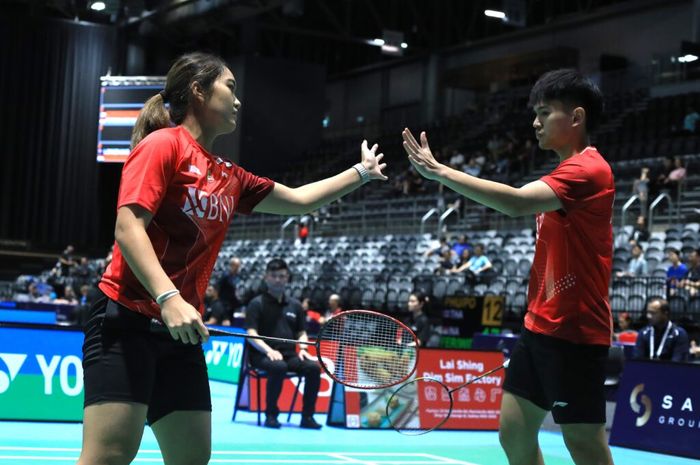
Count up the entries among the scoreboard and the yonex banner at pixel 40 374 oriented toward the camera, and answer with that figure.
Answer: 2

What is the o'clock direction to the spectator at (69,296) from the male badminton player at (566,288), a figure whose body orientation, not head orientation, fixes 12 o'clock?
The spectator is roughly at 2 o'clock from the male badminton player.

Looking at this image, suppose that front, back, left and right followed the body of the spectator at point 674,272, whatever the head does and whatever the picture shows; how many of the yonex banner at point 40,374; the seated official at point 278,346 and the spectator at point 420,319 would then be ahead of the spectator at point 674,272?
3

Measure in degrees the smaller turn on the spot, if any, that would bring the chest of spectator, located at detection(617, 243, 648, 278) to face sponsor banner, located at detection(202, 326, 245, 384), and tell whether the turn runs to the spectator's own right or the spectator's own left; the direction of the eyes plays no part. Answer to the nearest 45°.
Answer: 0° — they already face it

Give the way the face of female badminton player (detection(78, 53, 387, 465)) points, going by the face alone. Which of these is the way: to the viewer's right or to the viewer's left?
to the viewer's right

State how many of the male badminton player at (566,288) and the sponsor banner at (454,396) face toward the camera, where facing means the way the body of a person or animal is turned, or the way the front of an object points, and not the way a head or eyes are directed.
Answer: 1

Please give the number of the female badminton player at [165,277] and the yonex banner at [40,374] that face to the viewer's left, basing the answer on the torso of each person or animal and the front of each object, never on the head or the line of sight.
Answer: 0

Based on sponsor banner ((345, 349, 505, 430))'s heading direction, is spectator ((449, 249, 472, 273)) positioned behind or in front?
behind

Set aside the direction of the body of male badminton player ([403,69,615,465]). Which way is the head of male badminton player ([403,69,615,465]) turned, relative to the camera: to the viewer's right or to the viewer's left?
to the viewer's left

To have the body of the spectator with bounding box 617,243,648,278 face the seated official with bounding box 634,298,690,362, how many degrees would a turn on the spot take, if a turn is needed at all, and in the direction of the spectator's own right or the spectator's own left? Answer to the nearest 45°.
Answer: approximately 45° to the spectator's own left

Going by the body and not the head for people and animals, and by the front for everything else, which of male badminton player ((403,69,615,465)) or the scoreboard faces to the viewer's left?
the male badminton player

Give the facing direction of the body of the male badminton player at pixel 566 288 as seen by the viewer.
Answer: to the viewer's left
